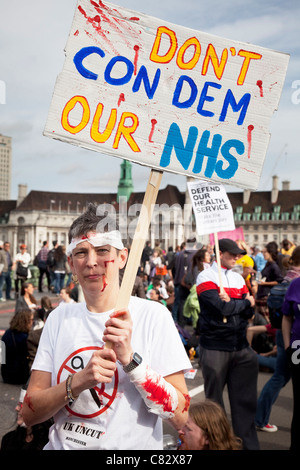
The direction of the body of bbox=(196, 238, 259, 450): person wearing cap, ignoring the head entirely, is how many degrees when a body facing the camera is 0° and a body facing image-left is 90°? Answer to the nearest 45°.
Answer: approximately 315°

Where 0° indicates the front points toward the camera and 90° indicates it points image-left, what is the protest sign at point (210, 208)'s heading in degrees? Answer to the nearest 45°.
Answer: approximately 0°

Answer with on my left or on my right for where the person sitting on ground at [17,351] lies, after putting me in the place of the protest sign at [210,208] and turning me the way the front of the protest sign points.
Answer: on my right

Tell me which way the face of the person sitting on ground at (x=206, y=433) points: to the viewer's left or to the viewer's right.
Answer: to the viewer's left

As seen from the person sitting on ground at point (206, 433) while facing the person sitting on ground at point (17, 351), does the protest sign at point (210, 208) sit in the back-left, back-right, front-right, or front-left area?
front-right
